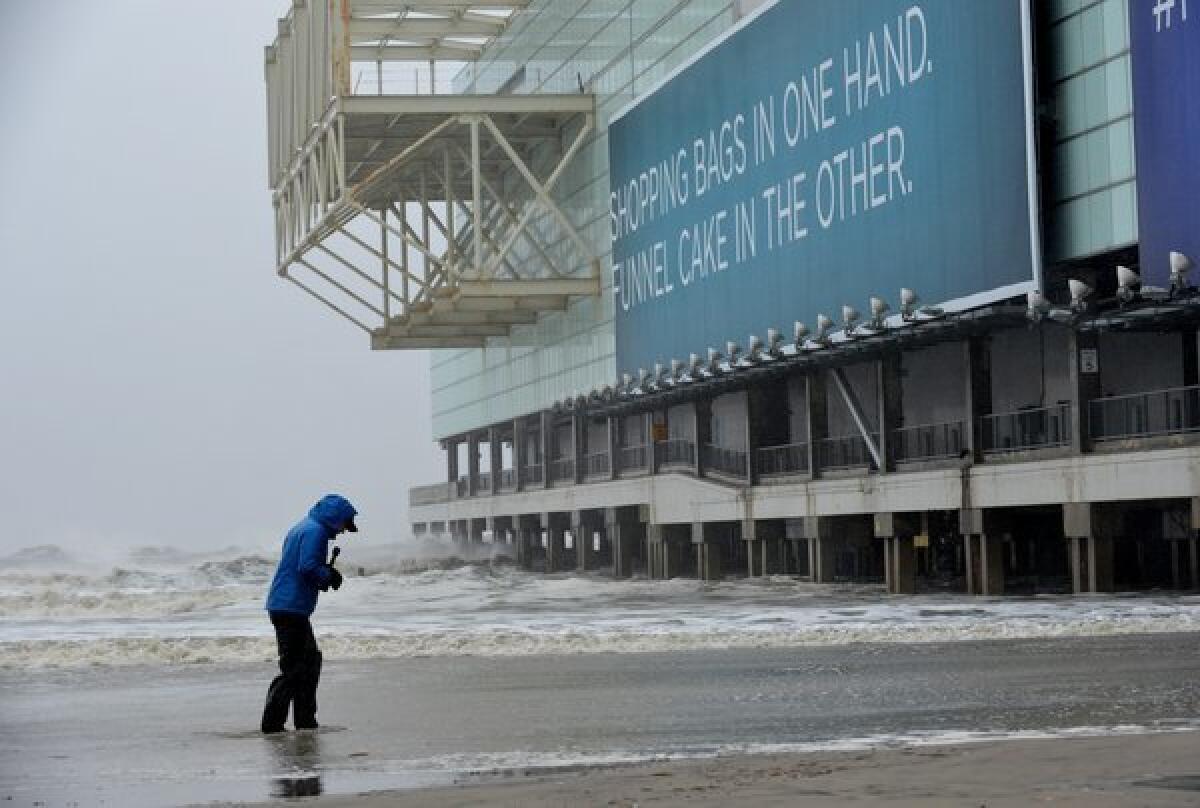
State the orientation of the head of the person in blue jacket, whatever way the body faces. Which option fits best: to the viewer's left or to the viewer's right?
to the viewer's right

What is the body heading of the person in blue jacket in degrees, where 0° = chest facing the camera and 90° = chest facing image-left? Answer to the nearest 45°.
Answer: approximately 270°
